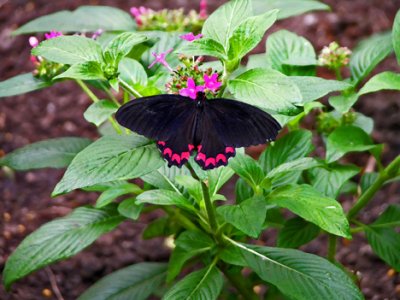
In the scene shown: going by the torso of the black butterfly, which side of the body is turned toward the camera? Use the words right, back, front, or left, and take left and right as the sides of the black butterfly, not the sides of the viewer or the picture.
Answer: back
